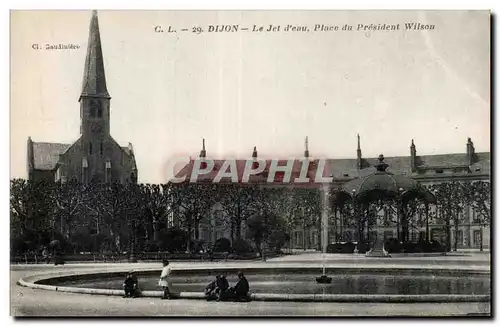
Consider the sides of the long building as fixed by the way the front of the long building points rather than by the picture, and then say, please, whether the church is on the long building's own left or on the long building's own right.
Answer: on the long building's own right

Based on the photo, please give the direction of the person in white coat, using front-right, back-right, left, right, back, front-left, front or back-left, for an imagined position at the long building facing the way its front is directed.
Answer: front-right

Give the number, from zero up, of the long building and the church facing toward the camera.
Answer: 2

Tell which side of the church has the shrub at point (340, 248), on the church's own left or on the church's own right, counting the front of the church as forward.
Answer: on the church's own left
